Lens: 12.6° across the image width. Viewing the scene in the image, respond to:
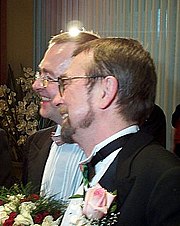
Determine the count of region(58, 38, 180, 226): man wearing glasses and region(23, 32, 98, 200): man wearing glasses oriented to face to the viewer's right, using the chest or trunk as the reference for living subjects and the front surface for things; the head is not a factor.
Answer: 0

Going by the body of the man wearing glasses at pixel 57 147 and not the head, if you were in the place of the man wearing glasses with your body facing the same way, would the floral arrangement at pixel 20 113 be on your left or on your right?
on your right

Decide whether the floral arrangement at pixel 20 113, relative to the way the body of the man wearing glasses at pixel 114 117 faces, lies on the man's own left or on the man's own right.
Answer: on the man's own right

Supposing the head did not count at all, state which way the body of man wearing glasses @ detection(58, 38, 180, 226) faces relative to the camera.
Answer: to the viewer's left

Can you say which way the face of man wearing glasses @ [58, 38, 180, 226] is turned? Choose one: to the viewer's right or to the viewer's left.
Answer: to the viewer's left

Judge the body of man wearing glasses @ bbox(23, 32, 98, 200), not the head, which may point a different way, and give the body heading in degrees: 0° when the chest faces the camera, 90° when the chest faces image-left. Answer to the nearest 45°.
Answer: approximately 45°

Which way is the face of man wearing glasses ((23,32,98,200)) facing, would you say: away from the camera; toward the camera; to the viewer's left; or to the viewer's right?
to the viewer's left
